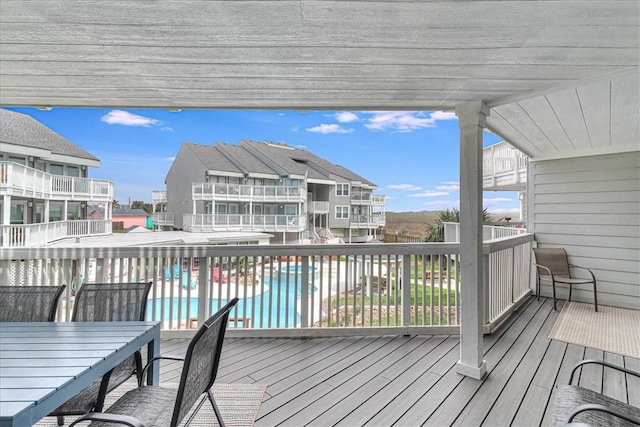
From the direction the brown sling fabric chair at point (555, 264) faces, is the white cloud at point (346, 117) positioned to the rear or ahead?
to the rear

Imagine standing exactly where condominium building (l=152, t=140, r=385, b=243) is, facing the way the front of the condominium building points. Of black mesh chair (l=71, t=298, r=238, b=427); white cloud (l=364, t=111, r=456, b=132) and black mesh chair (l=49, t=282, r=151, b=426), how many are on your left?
1

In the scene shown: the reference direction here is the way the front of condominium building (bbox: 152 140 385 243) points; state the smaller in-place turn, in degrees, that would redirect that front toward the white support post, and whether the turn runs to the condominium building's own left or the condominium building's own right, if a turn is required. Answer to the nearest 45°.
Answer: approximately 45° to the condominium building's own right

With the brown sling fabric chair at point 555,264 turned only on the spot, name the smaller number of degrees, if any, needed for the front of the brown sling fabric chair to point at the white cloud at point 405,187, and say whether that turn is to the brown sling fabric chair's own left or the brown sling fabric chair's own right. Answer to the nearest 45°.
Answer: approximately 180°

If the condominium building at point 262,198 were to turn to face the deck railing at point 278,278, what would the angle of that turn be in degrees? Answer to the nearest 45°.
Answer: approximately 45° to its right

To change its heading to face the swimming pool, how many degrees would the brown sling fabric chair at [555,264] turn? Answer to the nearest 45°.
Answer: approximately 90° to its right

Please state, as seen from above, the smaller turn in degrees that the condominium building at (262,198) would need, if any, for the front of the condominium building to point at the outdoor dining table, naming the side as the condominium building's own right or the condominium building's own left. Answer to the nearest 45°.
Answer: approximately 45° to the condominium building's own right

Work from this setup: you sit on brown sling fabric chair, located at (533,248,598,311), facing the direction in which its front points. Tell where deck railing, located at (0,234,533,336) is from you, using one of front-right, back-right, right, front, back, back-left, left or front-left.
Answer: right

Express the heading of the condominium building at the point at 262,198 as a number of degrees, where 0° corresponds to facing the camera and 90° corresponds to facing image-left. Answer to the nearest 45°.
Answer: approximately 315°

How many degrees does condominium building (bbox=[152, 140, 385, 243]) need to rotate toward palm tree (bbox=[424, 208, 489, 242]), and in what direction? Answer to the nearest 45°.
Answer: approximately 45° to its left
